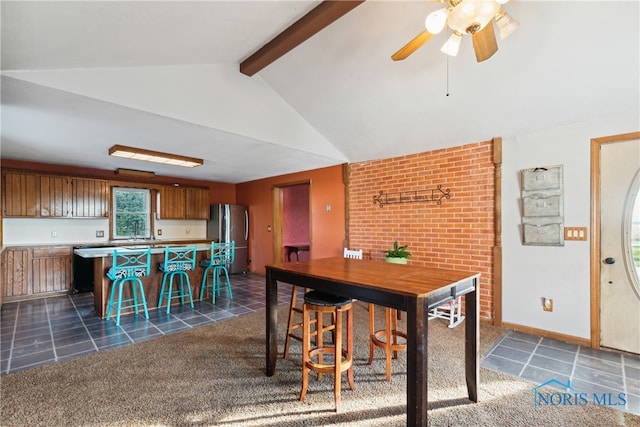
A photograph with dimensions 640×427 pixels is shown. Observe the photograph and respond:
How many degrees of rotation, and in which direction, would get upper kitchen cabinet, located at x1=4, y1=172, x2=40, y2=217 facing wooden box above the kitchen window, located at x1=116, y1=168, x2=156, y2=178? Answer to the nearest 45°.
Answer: approximately 90° to its left

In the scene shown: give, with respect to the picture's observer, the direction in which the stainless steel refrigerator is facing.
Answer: facing the viewer and to the right of the viewer

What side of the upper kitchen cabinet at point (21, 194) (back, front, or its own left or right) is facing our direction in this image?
front

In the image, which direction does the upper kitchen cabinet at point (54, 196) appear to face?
toward the camera

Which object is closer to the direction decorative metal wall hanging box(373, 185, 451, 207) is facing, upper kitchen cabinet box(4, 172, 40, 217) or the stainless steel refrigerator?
the upper kitchen cabinet

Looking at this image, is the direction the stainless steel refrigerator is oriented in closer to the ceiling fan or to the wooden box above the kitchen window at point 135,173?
the ceiling fan

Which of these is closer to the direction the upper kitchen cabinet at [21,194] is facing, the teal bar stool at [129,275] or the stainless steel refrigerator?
the teal bar stool

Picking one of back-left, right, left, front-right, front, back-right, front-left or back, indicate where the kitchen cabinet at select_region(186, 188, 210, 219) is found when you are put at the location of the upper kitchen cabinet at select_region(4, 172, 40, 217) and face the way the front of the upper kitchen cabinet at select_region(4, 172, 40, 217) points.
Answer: left

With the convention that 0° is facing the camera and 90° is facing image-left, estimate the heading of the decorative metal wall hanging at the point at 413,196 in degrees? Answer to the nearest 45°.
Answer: approximately 45°

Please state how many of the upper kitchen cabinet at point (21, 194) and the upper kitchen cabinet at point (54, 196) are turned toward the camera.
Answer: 2

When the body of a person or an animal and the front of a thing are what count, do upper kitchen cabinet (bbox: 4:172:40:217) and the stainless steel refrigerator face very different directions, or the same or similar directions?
same or similar directions

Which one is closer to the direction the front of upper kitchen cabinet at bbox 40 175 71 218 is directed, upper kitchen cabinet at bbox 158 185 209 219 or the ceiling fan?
the ceiling fan

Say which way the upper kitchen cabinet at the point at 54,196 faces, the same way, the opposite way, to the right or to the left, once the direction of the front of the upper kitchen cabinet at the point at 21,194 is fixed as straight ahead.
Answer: the same way
